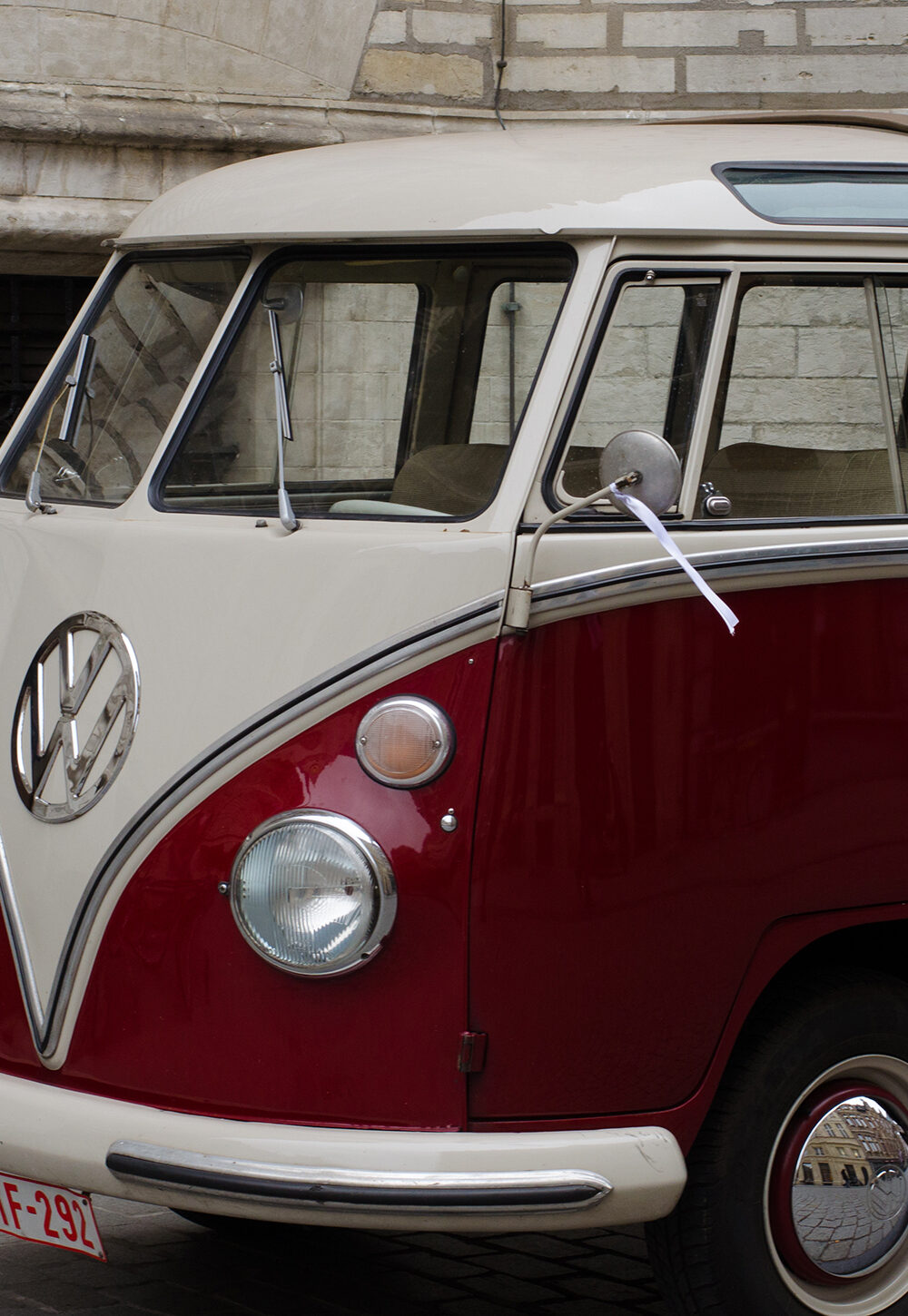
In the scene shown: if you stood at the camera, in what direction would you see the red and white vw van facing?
facing the viewer and to the left of the viewer
